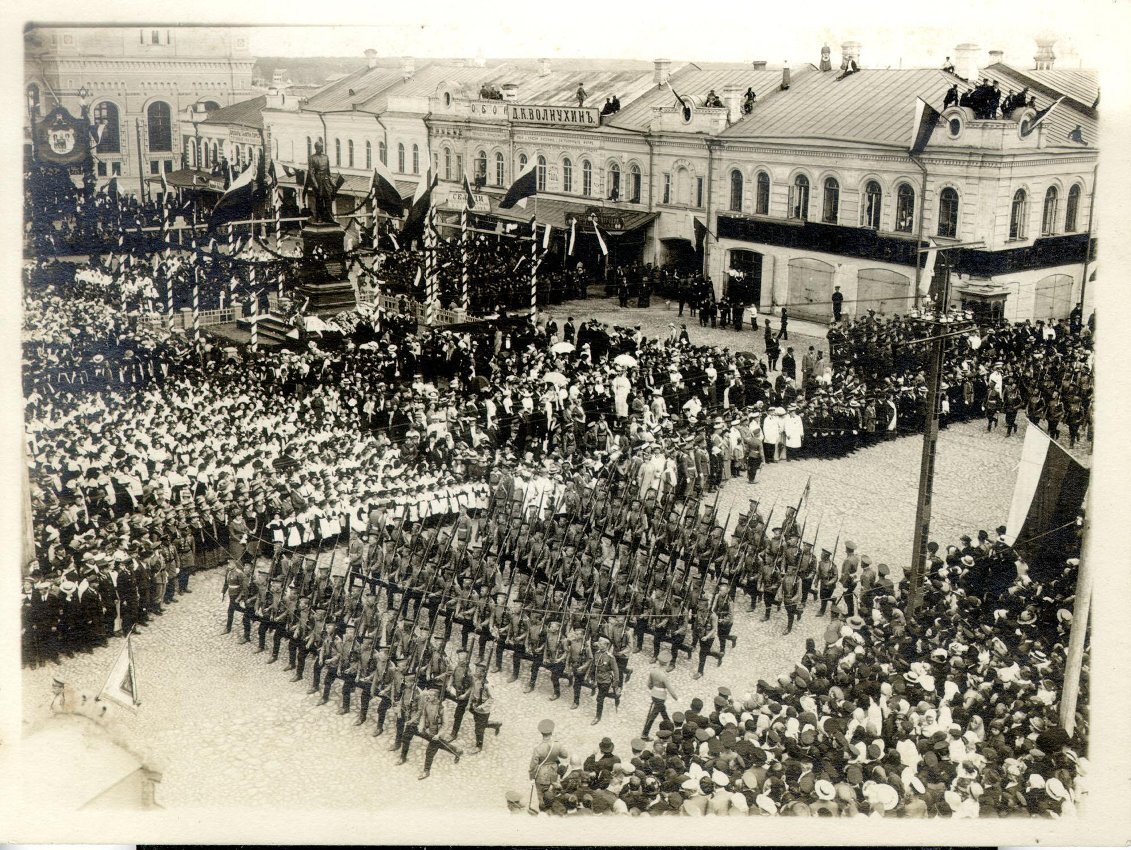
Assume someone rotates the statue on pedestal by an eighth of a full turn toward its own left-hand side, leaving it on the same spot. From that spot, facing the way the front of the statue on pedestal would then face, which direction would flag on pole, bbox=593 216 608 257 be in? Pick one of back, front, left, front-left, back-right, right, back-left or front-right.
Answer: front-left

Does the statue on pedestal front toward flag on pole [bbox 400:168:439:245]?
no

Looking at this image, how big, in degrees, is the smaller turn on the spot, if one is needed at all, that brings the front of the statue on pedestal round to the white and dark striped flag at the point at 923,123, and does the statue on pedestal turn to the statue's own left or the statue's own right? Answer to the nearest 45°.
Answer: approximately 90° to the statue's own left

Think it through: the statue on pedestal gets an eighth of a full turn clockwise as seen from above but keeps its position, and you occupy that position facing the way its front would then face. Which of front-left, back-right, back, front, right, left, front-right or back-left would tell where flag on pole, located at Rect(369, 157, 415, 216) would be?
back-left

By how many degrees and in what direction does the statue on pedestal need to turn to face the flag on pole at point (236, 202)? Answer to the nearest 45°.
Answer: approximately 90° to its right

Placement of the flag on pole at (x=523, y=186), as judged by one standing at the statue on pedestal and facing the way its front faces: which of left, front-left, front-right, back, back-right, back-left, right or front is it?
left

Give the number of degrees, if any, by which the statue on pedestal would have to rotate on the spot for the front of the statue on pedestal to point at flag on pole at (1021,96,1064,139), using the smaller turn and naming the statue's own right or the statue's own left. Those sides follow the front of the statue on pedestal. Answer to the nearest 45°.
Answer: approximately 90° to the statue's own left

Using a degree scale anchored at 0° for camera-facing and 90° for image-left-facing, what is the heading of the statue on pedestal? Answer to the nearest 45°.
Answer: approximately 0°

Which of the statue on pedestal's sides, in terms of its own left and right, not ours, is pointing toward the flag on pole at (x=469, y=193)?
left
